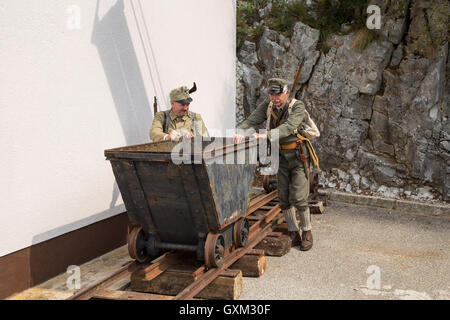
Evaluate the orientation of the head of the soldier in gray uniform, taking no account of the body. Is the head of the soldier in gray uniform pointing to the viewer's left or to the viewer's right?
to the viewer's left

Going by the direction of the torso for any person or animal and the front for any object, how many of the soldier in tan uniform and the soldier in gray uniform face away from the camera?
0

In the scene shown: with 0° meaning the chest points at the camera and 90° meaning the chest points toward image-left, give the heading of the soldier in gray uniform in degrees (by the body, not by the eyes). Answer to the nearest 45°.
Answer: approximately 45°

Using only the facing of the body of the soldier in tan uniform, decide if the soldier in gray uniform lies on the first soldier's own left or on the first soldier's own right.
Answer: on the first soldier's own left

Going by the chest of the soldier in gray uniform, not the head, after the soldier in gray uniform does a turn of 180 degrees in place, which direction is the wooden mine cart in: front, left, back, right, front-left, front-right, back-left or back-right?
back

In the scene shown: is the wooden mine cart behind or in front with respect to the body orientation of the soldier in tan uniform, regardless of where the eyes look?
in front

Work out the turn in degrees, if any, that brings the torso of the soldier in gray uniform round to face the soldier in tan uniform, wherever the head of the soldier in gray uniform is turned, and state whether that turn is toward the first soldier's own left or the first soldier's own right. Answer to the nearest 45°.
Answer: approximately 45° to the first soldier's own right

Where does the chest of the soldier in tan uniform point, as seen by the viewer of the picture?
toward the camera

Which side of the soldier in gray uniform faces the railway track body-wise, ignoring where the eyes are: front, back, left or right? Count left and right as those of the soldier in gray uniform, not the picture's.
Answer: front
